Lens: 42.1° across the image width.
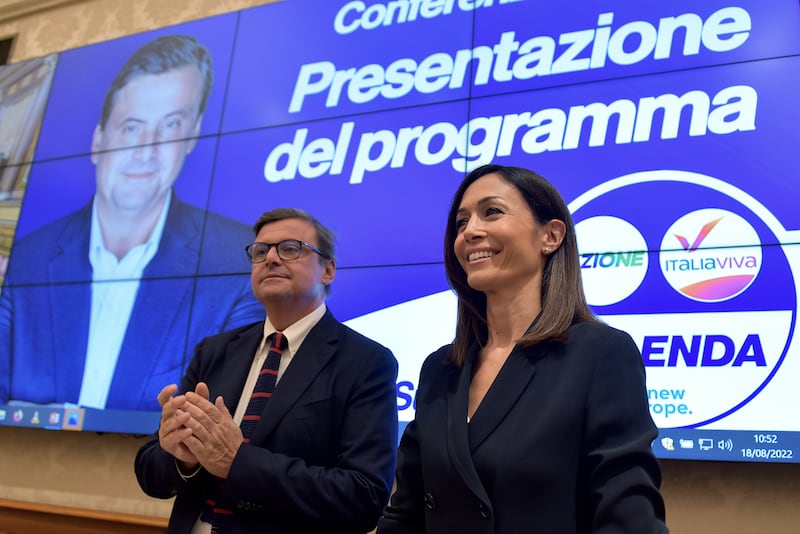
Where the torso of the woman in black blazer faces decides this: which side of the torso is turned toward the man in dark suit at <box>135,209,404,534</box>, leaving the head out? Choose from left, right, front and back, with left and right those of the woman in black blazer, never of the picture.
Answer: right

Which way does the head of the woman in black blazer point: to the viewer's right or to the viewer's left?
to the viewer's left

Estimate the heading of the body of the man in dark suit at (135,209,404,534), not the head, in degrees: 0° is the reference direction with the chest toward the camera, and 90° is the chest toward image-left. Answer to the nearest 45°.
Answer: approximately 45°

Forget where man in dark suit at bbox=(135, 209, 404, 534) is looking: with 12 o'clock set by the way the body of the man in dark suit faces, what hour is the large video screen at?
The large video screen is roughly at 5 o'clock from the man in dark suit.

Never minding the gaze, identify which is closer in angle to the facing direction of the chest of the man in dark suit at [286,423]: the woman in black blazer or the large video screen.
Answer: the woman in black blazer

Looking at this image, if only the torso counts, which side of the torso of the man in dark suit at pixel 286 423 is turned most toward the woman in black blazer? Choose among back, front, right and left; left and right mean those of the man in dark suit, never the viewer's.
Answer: left

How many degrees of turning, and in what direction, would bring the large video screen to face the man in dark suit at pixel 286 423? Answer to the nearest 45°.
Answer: approximately 45° to its left

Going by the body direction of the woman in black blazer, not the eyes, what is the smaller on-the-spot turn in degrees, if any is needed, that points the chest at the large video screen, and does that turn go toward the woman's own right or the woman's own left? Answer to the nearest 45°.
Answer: approximately 135° to the woman's own right
